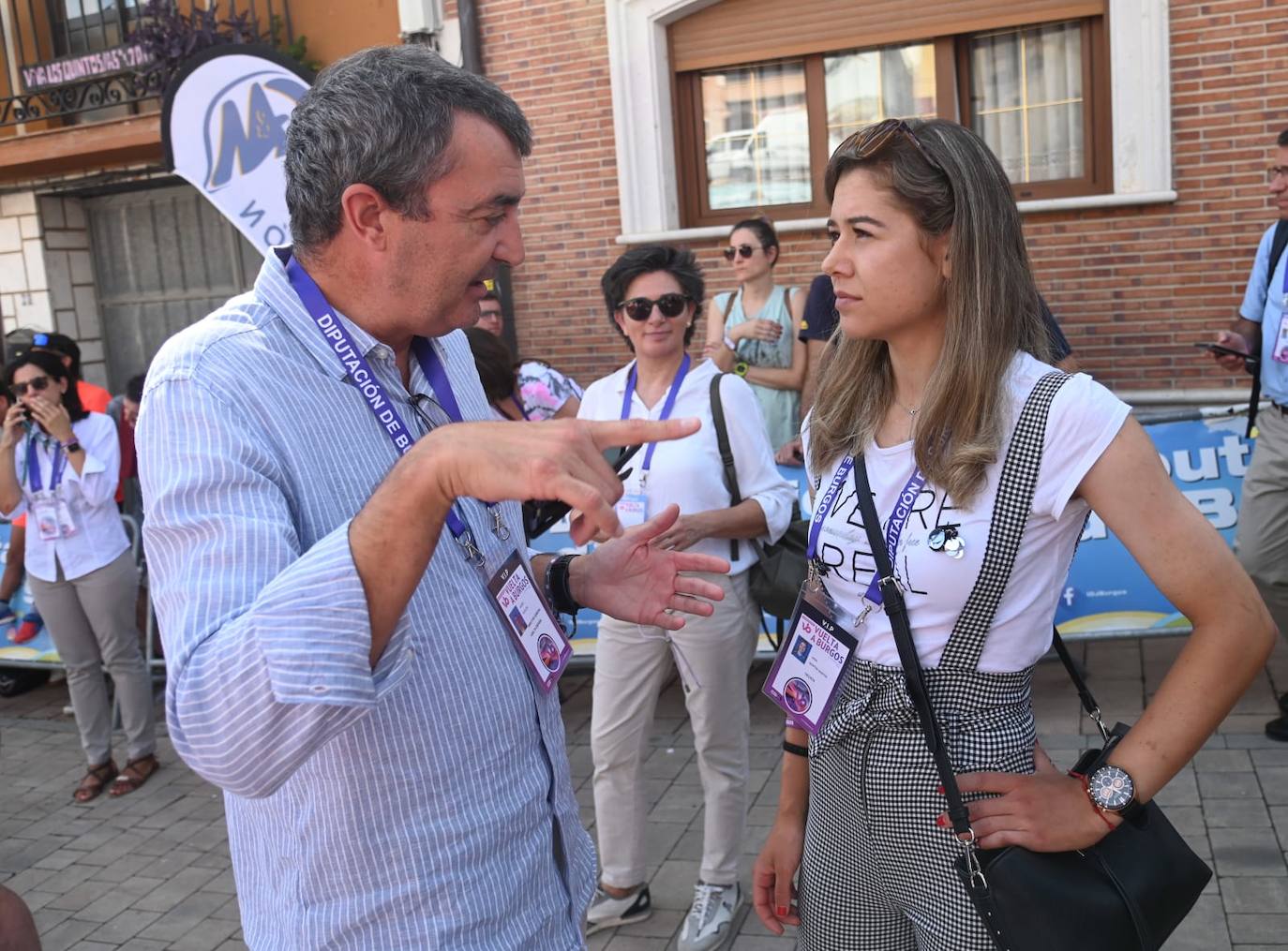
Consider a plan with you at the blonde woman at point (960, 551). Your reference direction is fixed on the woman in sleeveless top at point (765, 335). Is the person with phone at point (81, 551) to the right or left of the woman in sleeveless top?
left

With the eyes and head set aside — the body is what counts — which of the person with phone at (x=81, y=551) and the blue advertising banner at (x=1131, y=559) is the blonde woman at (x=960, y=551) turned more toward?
the person with phone

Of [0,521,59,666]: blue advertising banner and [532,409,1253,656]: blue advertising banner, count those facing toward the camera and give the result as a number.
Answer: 2

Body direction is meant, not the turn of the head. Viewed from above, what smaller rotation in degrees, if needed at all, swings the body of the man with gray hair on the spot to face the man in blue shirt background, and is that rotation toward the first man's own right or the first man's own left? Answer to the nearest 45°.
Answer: approximately 90° to the first man's own left

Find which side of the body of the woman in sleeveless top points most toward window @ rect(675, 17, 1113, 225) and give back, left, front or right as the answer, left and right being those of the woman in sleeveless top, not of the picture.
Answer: back

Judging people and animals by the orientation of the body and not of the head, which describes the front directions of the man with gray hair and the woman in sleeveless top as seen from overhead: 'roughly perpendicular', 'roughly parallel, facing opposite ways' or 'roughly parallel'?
roughly perpendicular

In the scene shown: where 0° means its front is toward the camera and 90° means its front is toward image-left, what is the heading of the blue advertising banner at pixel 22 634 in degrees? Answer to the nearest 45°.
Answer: approximately 0°

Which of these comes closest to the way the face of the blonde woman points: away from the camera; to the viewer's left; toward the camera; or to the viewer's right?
to the viewer's left

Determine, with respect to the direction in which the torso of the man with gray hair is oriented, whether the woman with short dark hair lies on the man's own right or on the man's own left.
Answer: on the man's own left

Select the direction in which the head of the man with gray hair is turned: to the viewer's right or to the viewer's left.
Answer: to the viewer's right

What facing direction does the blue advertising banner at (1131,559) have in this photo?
toward the camera

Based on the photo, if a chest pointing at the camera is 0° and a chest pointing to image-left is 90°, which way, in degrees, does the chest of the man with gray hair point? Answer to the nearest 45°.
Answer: approximately 315°

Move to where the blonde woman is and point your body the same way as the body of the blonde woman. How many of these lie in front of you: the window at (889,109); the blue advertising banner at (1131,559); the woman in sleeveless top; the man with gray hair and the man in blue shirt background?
1
